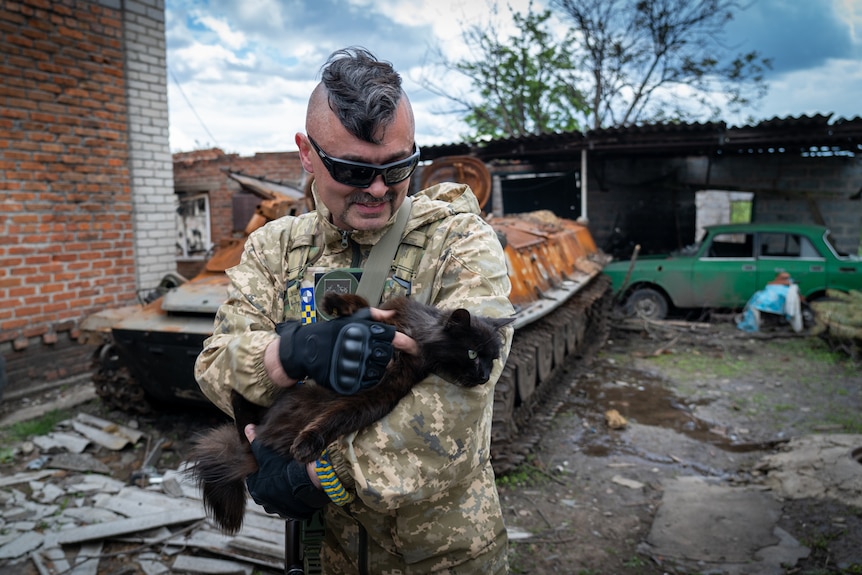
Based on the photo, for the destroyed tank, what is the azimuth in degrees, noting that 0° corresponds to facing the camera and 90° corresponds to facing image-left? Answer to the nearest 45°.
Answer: approximately 45°

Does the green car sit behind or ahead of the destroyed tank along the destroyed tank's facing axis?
behind

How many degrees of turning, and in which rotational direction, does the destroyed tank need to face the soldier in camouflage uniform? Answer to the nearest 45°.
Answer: approximately 45° to its left

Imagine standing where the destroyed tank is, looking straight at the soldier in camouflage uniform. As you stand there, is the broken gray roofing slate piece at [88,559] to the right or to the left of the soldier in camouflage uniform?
right

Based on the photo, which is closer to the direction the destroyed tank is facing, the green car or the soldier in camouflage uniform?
the soldier in camouflage uniform

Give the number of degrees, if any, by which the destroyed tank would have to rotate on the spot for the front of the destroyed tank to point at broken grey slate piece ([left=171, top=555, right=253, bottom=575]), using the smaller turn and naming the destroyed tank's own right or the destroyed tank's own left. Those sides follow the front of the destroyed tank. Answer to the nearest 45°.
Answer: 0° — it already faces it
